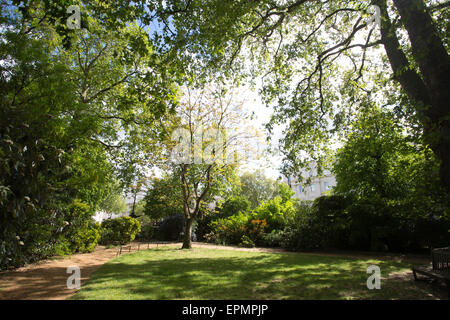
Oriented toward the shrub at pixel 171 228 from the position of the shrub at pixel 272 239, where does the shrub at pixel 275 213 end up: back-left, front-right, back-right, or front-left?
front-right

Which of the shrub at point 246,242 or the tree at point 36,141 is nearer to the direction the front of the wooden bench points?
the tree

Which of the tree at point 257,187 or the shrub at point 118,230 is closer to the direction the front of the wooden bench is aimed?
the shrub

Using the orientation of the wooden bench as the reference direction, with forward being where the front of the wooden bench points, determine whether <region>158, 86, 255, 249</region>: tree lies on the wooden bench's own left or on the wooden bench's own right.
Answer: on the wooden bench's own right

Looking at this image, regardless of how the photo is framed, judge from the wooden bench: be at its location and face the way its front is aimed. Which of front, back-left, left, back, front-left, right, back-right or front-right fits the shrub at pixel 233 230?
right

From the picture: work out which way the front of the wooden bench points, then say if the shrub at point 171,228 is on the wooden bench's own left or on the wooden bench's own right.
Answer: on the wooden bench's own right

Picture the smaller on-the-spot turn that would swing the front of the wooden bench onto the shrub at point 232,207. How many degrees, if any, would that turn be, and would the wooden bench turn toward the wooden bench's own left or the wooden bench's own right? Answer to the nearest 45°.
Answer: approximately 90° to the wooden bench's own right

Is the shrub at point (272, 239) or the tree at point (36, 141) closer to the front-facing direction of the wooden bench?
the tree

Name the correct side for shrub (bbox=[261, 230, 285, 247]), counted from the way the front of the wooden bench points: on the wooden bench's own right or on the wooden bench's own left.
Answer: on the wooden bench's own right

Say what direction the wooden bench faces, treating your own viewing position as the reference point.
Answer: facing the viewer and to the left of the viewer

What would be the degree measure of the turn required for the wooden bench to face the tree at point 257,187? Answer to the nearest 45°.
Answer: approximately 90° to its right

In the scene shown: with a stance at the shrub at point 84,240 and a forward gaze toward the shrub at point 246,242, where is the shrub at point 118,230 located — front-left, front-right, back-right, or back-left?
front-left
